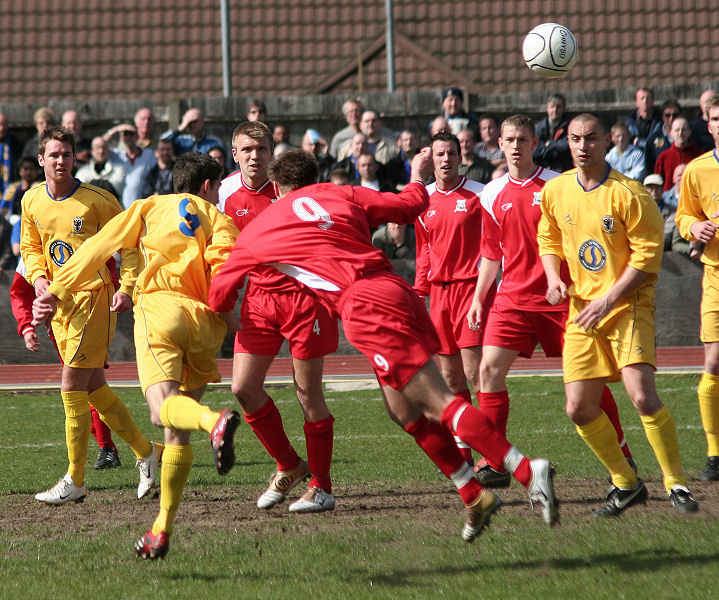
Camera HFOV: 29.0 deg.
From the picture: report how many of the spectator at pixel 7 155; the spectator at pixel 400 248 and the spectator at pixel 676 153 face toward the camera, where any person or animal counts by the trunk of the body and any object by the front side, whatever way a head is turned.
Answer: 3

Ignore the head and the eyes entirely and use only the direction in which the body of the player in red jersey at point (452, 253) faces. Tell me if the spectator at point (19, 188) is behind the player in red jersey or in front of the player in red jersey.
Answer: behind

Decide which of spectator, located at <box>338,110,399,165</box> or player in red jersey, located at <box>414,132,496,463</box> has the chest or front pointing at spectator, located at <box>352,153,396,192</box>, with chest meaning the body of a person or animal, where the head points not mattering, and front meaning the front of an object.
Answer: spectator, located at <box>338,110,399,165</box>

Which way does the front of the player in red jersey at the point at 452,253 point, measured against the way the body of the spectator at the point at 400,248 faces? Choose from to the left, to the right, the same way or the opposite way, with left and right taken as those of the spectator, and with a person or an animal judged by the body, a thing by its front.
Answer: the same way

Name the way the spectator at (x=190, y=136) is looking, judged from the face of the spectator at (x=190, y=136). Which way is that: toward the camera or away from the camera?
toward the camera

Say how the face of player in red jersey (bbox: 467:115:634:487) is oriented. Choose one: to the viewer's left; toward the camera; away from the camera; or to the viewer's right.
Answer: toward the camera

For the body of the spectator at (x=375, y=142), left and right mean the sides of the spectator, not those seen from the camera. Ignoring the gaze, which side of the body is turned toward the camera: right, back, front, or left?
front

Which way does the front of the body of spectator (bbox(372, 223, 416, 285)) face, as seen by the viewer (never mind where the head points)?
toward the camera

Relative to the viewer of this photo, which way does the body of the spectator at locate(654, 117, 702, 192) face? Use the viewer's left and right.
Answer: facing the viewer

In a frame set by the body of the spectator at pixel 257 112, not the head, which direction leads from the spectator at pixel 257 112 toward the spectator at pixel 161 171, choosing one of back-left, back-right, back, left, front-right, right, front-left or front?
right

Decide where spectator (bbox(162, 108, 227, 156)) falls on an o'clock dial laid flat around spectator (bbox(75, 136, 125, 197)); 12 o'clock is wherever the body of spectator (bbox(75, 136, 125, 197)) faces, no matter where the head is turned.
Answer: spectator (bbox(162, 108, 227, 156)) is roughly at 8 o'clock from spectator (bbox(75, 136, 125, 197)).

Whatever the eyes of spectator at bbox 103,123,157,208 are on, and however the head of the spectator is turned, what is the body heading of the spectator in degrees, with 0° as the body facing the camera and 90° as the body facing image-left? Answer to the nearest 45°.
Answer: approximately 0°

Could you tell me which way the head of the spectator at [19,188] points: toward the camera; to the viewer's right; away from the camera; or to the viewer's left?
toward the camera

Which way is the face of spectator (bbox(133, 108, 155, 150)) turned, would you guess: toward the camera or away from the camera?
toward the camera

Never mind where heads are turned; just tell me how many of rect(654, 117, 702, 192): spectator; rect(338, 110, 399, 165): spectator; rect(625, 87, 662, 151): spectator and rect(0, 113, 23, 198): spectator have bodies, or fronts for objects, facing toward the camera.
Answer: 4
